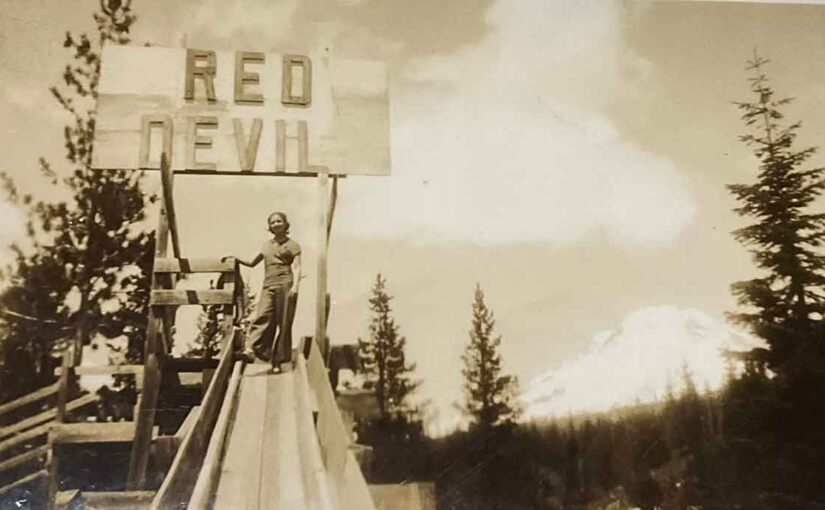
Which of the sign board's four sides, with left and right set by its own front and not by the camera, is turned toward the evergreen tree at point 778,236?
left

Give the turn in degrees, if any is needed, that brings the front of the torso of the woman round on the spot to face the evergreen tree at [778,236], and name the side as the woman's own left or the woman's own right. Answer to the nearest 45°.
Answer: approximately 90° to the woman's own left

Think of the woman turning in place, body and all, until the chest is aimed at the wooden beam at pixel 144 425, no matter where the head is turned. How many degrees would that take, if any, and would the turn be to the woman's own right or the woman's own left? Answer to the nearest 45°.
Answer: approximately 90° to the woman's own right

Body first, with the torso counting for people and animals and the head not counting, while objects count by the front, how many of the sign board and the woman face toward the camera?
2

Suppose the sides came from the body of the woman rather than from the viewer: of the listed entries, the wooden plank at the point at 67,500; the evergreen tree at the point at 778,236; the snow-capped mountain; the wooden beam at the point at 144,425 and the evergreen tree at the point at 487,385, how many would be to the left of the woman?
3

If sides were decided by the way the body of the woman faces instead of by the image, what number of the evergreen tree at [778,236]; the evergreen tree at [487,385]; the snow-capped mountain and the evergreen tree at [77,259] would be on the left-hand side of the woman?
3

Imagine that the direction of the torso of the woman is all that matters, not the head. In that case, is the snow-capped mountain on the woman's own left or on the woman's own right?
on the woman's own left
